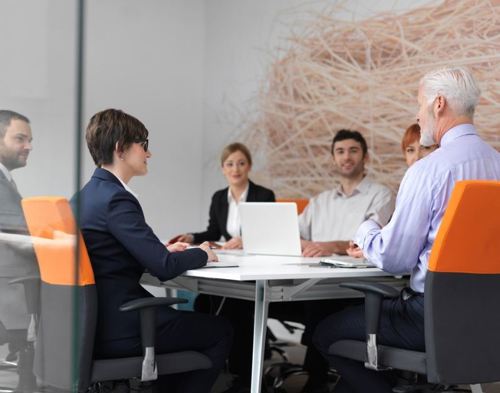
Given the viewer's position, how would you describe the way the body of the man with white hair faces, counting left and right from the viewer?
facing away from the viewer and to the left of the viewer

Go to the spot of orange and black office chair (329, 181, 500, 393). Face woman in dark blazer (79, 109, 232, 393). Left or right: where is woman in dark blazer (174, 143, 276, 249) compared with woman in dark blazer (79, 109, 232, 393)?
right

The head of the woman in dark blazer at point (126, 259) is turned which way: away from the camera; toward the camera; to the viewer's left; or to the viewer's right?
to the viewer's right

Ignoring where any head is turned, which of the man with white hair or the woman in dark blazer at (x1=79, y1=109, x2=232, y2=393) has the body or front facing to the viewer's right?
the woman in dark blazer

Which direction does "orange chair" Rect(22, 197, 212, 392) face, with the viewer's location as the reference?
facing away from the viewer and to the right of the viewer

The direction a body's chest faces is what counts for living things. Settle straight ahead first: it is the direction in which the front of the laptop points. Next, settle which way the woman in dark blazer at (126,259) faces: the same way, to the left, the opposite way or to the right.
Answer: to the right

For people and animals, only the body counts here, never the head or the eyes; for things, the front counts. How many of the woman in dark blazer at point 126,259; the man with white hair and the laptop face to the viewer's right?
1

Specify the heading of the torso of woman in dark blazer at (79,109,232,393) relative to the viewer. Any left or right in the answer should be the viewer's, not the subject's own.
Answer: facing to the right of the viewer

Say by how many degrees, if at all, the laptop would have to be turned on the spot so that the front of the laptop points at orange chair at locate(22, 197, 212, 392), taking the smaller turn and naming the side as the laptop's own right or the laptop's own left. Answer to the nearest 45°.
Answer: approximately 180°

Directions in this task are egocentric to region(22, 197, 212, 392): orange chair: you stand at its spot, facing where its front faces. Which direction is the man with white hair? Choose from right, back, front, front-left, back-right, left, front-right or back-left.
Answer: front

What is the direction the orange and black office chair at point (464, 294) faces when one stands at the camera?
facing away from the viewer and to the left of the viewer

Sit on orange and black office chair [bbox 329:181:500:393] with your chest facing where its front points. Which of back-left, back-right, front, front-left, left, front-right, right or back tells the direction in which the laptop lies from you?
front

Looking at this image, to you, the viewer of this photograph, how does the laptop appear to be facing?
facing away from the viewer

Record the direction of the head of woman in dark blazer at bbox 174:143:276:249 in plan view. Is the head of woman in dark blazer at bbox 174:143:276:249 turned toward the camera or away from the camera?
toward the camera

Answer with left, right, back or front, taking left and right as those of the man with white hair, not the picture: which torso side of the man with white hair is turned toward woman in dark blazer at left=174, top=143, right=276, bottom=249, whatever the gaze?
front

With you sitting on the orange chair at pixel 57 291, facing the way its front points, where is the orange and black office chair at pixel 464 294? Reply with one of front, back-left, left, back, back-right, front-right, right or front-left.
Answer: front
